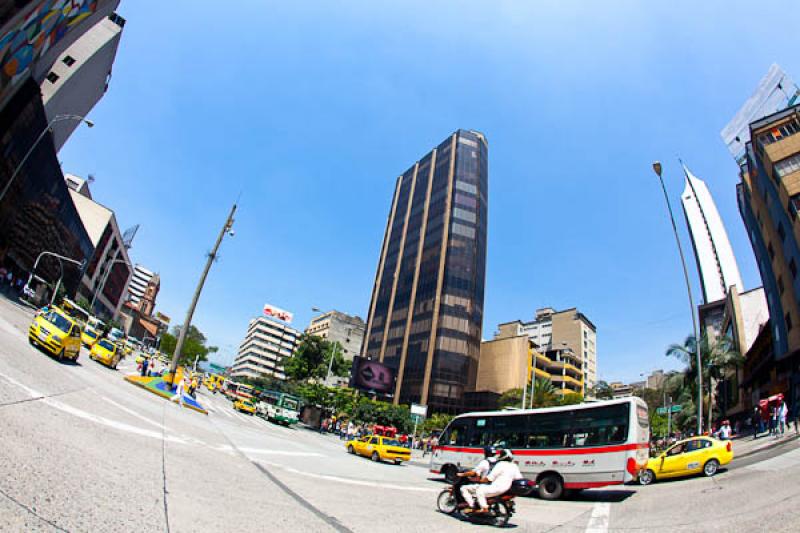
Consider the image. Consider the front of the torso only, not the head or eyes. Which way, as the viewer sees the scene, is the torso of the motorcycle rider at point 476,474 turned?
to the viewer's left

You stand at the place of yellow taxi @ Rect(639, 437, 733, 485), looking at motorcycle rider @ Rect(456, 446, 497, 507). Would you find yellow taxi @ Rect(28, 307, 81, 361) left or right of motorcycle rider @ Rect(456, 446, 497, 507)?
right

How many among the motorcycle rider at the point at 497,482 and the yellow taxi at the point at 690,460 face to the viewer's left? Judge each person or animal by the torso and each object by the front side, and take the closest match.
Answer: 2

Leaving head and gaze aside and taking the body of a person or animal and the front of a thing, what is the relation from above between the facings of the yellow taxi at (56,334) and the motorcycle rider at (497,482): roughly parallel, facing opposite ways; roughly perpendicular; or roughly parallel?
roughly perpendicular

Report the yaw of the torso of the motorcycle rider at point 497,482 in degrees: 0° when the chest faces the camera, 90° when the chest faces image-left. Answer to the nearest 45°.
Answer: approximately 90°

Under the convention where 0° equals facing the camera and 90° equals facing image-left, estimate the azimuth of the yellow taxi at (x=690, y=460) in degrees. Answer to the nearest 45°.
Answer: approximately 90°

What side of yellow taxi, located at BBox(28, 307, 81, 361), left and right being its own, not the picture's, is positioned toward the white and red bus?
left

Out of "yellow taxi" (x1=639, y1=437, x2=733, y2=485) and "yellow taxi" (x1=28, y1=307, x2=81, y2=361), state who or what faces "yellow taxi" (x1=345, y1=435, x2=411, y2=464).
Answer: "yellow taxi" (x1=639, y1=437, x2=733, y2=485)

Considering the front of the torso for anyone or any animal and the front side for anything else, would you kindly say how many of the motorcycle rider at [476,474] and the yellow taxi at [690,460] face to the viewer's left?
2
